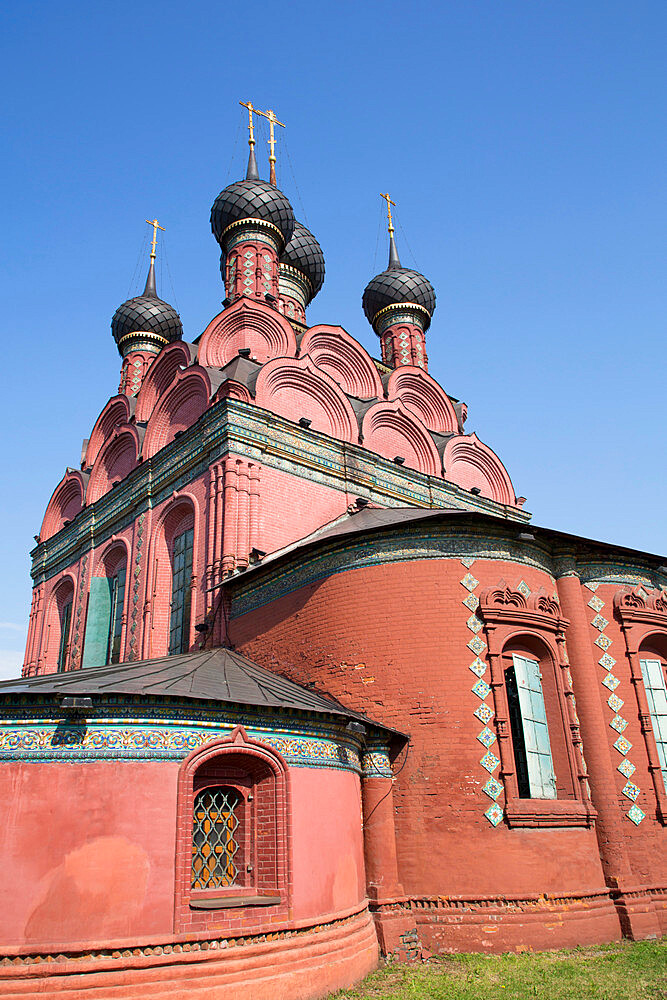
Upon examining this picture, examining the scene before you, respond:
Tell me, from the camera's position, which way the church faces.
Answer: facing away from the viewer and to the left of the viewer
